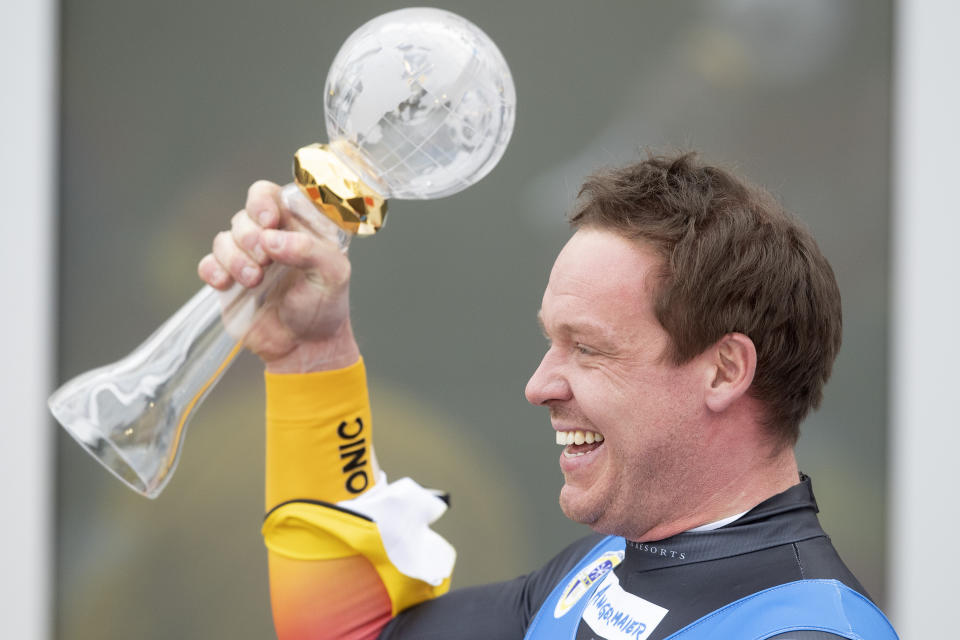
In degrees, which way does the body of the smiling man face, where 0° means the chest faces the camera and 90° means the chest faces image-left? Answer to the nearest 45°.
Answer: approximately 90°

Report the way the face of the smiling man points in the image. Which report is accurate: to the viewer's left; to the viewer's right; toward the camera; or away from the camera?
to the viewer's left
